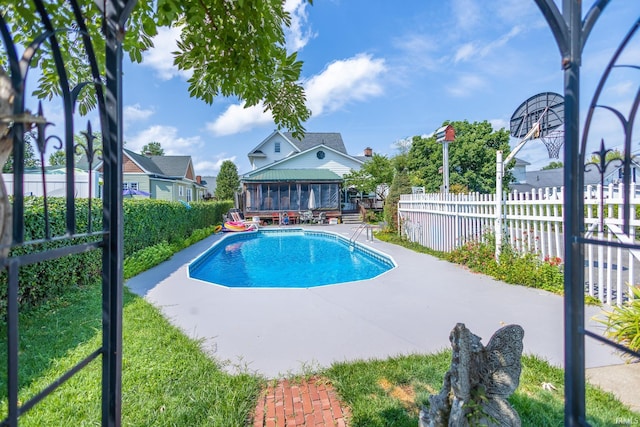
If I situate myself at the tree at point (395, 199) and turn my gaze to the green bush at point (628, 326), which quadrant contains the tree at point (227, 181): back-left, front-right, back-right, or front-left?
back-right

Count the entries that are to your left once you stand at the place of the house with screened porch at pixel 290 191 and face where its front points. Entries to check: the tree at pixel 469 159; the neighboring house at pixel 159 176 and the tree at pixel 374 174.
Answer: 2

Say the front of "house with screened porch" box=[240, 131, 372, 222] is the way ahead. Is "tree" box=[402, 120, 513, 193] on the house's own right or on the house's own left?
on the house's own left

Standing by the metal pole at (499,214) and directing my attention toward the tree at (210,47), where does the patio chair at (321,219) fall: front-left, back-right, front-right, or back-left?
back-right

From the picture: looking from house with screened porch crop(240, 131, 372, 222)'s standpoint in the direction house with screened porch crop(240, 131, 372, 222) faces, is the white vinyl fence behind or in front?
in front

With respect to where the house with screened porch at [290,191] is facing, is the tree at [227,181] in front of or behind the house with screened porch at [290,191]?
behind

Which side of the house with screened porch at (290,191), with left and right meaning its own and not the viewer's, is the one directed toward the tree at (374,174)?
left

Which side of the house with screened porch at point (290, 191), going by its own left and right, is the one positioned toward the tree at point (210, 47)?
front

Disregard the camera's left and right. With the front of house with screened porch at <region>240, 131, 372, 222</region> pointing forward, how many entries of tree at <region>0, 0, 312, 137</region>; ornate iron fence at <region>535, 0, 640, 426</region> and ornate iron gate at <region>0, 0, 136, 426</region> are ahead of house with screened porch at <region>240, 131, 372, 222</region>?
3

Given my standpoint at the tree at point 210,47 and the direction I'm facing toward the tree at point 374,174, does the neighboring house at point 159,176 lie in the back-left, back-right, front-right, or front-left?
front-left
